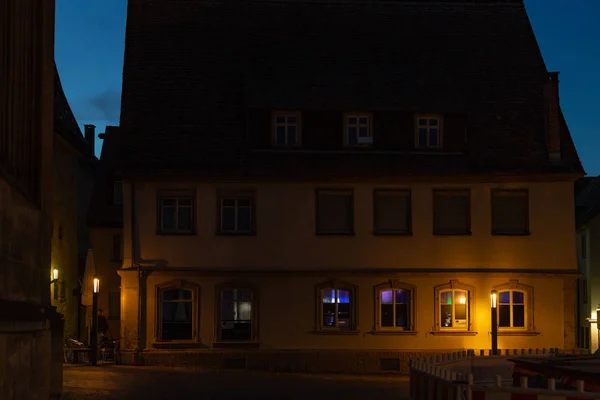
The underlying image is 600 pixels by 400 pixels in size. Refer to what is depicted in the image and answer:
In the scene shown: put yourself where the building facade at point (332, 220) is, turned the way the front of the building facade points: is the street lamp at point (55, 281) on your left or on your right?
on your right

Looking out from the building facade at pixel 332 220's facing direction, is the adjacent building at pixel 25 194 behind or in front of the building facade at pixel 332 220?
in front

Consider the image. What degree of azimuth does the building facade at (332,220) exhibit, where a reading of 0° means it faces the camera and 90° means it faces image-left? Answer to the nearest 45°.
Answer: approximately 0°

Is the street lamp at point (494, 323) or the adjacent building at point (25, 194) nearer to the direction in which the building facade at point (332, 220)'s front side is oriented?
the adjacent building

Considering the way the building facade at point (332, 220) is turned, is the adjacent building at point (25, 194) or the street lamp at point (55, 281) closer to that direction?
the adjacent building

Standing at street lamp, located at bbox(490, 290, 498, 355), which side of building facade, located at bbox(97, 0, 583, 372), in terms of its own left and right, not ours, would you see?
left
